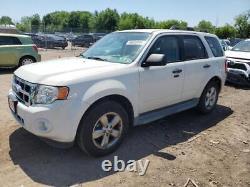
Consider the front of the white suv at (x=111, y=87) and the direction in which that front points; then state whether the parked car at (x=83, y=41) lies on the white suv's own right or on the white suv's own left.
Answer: on the white suv's own right

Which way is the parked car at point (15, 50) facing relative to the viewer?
to the viewer's left

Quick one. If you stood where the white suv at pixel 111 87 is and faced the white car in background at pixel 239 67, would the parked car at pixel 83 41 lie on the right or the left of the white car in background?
left

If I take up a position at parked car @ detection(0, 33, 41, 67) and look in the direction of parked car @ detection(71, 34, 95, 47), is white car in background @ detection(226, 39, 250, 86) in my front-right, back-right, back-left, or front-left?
back-right

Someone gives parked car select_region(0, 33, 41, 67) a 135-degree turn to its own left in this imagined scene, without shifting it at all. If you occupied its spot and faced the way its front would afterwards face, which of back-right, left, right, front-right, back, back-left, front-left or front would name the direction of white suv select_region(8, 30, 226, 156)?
front-right

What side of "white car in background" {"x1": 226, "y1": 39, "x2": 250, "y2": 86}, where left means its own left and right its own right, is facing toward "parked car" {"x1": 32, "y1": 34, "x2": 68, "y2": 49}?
right

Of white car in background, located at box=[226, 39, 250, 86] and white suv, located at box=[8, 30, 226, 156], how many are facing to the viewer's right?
0

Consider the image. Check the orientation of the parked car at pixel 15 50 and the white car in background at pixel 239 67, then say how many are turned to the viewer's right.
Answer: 0

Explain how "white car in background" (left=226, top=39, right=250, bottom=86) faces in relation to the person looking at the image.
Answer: facing the viewer and to the left of the viewer
